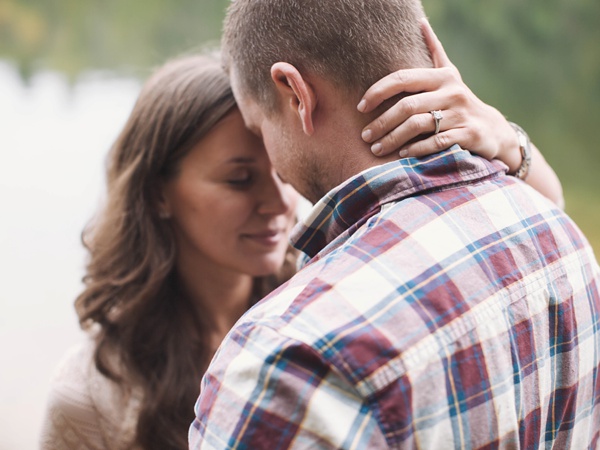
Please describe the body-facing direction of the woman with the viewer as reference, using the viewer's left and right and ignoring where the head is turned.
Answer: facing the viewer and to the right of the viewer

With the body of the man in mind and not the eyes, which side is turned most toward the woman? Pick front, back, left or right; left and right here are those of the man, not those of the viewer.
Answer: front

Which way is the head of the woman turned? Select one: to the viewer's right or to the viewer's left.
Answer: to the viewer's right

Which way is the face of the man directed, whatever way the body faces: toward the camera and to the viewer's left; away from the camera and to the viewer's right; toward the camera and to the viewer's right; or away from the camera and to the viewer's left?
away from the camera and to the viewer's left

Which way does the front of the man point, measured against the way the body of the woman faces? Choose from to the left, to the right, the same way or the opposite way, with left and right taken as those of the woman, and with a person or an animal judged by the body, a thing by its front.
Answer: the opposite way

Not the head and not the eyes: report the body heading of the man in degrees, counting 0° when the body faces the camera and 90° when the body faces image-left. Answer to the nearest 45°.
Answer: approximately 135°

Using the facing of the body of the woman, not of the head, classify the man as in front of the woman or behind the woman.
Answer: in front
